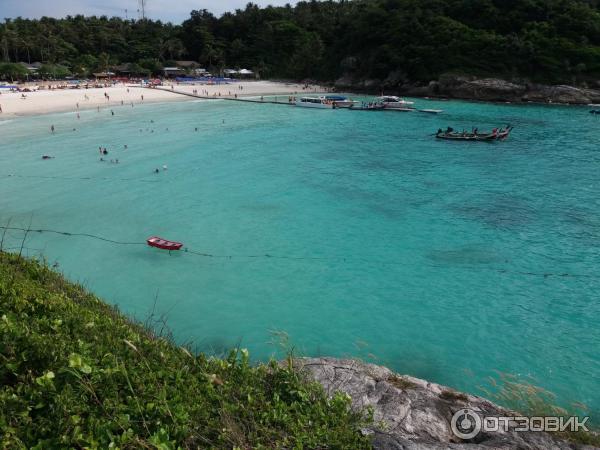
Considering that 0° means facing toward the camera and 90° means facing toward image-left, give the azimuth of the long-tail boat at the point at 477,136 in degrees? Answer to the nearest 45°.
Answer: approximately 270°

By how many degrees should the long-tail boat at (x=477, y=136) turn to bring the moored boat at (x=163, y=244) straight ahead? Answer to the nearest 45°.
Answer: approximately 90° to its right
